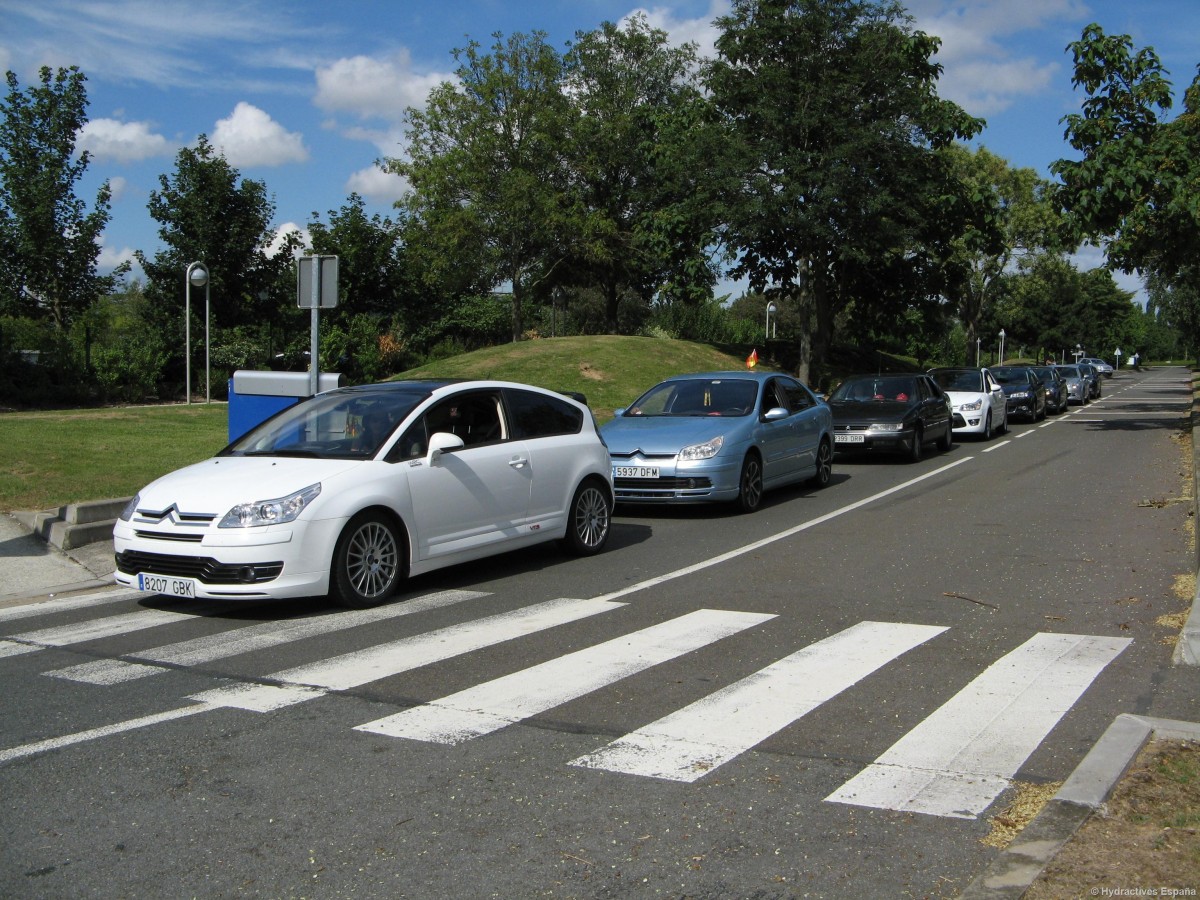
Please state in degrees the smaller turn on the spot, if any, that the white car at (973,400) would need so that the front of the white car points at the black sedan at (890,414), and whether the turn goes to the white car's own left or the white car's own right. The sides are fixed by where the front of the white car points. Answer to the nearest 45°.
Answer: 0° — it already faces it

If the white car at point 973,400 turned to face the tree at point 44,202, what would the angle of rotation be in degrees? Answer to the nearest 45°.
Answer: approximately 90° to its right

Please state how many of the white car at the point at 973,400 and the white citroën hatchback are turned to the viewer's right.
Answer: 0

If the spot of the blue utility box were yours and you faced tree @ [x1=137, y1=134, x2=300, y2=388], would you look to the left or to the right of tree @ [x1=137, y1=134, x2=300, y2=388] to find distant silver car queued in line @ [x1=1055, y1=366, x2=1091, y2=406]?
right

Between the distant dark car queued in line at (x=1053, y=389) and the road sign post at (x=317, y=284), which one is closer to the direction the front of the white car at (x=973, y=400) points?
the road sign post

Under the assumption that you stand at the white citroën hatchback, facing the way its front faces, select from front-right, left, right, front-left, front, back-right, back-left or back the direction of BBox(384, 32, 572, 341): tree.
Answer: back-right

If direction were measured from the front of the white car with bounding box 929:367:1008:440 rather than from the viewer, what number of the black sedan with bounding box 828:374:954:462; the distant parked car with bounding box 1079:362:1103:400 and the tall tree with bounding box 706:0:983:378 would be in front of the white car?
1

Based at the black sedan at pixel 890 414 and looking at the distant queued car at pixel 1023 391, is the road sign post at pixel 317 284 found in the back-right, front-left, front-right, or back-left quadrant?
back-left

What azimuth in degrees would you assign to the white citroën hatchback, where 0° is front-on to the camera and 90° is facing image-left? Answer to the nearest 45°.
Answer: approximately 45°

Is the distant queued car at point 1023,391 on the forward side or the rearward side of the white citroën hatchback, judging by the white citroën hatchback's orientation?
on the rearward side

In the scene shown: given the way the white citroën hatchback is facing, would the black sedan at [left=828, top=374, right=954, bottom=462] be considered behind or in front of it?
behind

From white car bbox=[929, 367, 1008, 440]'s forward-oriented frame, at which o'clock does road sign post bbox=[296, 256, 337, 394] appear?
The road sign post is roughly at 1 o'clock from the white car.

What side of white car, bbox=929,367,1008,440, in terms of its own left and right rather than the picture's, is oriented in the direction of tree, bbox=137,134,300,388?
right

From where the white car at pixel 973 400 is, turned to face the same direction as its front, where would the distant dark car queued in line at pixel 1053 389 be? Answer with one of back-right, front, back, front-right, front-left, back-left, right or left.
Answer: back

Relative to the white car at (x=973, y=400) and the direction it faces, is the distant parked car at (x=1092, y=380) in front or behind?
behind
